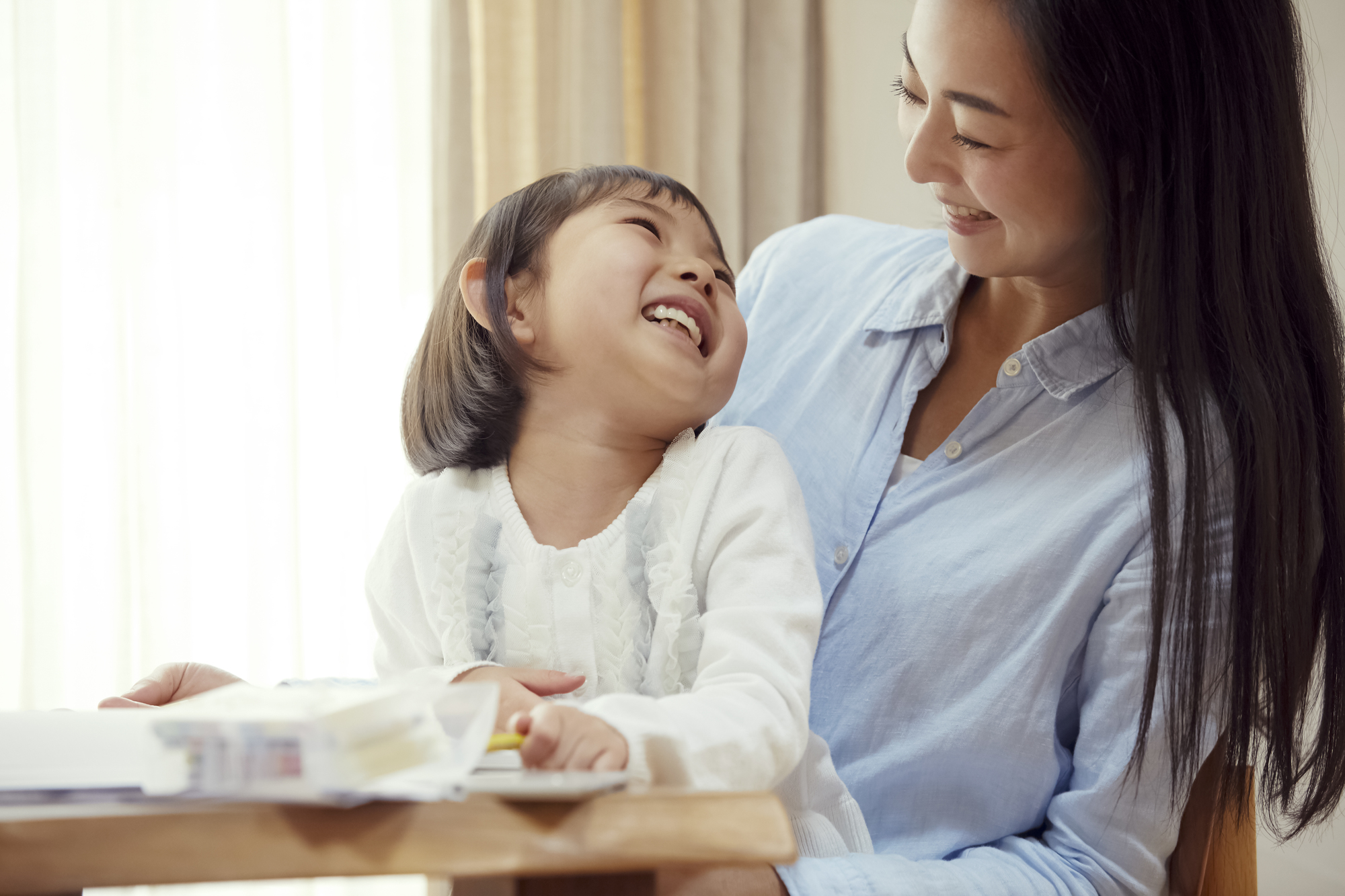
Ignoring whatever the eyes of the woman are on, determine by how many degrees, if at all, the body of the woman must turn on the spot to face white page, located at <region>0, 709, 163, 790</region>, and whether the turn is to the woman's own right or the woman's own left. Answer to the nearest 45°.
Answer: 0° — they already face it

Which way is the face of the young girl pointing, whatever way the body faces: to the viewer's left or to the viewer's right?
to the viewer's right

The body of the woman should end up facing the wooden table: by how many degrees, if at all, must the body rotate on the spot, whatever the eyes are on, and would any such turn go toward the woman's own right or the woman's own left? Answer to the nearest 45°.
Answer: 0° — they already face it

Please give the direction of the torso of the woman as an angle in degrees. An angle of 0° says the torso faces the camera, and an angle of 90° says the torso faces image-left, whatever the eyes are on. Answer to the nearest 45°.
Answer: approximately 45°
